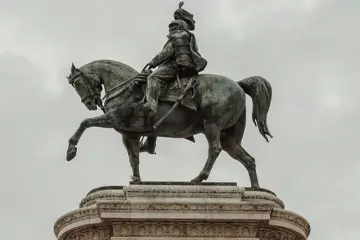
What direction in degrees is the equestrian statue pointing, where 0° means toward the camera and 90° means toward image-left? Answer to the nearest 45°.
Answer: approximately 90°
